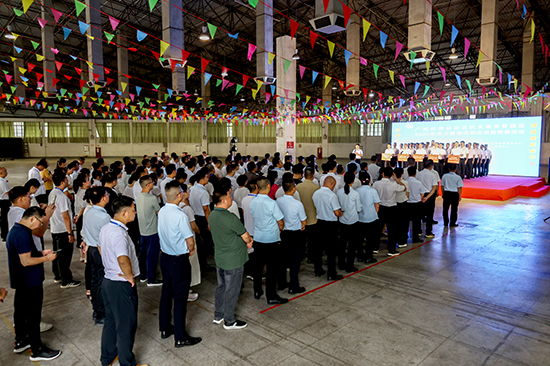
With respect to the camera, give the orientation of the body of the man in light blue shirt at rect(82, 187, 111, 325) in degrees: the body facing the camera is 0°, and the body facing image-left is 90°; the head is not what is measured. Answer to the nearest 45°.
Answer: approximately 225°

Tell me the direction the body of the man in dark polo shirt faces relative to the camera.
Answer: to the viewer's right

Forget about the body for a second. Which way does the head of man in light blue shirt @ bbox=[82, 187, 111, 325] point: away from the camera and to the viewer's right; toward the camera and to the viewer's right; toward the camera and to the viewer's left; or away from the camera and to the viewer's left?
away from the camera and to the viewer's right

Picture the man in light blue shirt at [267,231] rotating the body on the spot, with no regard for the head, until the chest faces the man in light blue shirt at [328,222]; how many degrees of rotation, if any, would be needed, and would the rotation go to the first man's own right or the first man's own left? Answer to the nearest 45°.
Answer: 0° — they already face them

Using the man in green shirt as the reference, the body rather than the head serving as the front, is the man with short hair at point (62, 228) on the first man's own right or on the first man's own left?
on the first man's own left

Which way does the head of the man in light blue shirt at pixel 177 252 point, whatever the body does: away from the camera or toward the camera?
away from the camera

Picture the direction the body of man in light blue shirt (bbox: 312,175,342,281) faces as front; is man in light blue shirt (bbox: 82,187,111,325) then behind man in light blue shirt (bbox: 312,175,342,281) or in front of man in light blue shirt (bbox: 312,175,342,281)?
behind

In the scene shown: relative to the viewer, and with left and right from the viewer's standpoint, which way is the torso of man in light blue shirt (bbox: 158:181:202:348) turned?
facing away from the viewer and to the right of the viewer

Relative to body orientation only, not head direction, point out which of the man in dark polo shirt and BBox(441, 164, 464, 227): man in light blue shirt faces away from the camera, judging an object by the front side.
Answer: the man in light blue shirt

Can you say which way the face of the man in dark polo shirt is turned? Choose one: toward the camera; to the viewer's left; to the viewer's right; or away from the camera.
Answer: to the viewer's right

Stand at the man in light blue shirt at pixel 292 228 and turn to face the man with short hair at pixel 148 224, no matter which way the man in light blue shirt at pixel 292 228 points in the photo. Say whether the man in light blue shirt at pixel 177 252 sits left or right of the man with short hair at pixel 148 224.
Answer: left

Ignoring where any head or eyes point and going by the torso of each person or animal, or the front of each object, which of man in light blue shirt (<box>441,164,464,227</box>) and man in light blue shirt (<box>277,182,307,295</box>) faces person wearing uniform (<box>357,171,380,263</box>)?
man in light blue shirt (<box>277,182,307,295</box>)
